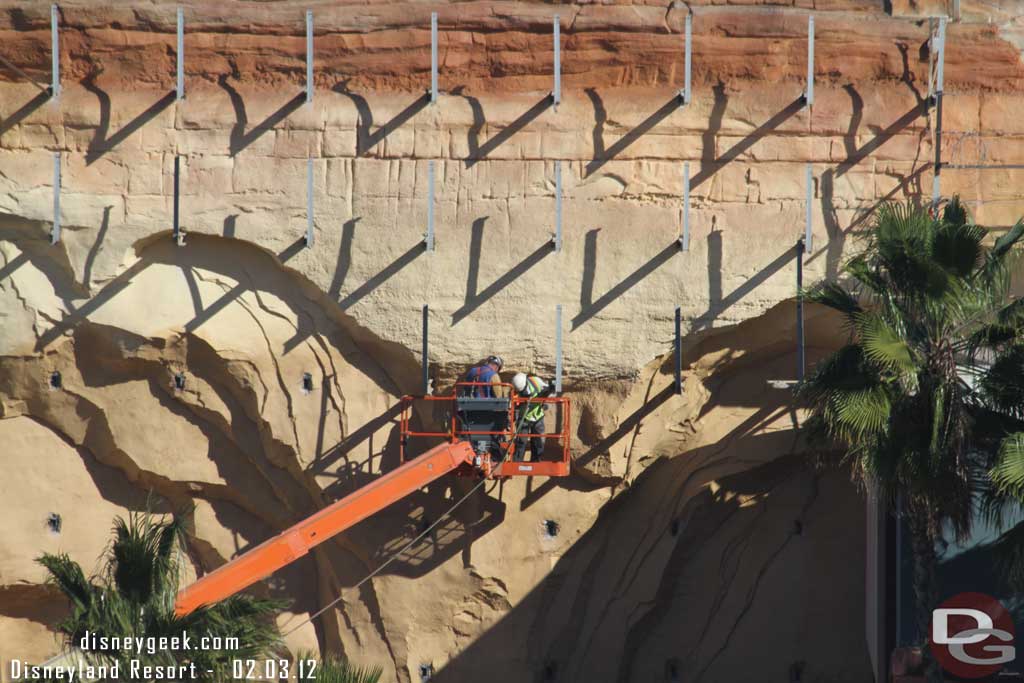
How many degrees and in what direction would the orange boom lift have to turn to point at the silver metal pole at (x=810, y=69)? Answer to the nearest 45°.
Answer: approximately 45° to its right

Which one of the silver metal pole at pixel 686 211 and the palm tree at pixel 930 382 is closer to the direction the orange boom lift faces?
the silver metal pole

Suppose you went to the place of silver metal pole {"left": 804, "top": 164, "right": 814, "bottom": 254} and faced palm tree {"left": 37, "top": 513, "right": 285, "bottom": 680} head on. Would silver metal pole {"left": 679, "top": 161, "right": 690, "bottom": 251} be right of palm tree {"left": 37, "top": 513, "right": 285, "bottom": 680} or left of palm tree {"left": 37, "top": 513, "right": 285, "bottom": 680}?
right

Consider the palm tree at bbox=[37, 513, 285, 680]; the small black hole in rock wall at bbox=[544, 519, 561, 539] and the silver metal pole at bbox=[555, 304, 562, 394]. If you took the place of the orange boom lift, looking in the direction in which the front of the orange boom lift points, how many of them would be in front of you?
2

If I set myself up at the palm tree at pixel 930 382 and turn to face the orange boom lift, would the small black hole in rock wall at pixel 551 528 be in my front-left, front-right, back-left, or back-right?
front-right

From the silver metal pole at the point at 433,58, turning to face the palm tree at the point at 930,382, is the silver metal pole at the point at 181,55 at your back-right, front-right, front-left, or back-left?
back-right

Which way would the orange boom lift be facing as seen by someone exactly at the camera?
facing away from the viewer and to the right of the viewer

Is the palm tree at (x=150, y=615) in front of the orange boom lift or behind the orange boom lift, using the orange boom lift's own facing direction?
behind

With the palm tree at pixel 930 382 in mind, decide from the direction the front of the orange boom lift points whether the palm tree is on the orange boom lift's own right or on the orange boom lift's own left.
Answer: on the orange boom lift's own right

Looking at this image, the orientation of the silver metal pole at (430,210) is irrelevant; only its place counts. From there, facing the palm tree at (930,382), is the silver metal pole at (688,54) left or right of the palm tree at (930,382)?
left
